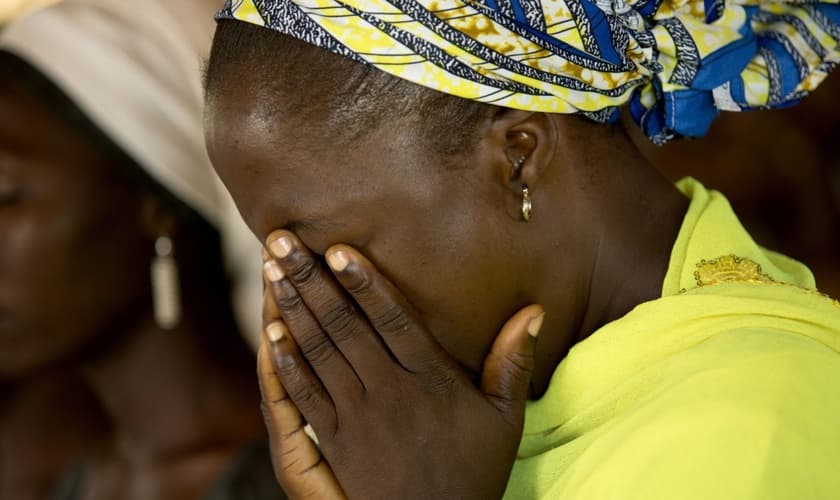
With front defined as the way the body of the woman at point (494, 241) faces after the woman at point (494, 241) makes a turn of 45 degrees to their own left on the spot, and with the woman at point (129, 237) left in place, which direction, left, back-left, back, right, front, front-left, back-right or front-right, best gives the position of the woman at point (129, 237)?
right

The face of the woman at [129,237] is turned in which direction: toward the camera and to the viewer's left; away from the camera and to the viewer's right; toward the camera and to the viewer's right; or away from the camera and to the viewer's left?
toward the camera and to the viewer's left

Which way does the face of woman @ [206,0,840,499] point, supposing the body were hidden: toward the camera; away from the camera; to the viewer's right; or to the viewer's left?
to the viewer's left

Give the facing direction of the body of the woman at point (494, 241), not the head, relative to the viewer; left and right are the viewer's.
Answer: facing to the left of the viewer
